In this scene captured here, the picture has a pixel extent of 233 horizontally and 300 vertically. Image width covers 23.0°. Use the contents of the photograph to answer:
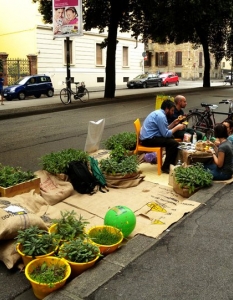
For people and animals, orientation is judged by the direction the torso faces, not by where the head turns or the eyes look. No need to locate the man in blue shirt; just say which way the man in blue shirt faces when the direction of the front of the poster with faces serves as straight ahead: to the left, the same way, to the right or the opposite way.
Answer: to the left

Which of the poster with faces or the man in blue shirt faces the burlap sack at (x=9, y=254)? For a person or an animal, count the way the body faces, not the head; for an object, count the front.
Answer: the poster with faces

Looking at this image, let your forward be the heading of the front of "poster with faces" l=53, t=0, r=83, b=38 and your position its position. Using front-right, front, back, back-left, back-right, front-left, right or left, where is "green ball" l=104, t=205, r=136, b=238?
front

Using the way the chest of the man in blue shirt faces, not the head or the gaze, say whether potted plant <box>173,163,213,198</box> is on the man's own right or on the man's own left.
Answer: on the man's own right

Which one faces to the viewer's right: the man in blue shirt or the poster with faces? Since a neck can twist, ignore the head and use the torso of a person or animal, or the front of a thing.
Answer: the man in blue shirt

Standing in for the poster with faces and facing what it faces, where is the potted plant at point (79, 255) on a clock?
The potted plant is roughly at 12 o'clock from the poster with faces.

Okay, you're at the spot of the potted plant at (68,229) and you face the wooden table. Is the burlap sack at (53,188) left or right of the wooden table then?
left

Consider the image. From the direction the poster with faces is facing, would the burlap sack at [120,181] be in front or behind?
in front

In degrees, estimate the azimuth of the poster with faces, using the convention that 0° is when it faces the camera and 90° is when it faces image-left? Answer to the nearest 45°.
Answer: approximately 0°

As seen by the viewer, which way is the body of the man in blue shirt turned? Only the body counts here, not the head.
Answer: to the viewer's right

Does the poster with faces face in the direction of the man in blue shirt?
yes

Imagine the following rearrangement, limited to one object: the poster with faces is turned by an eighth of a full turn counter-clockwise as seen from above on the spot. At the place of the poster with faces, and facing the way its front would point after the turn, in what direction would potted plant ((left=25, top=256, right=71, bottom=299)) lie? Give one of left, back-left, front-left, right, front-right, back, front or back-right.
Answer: front-right

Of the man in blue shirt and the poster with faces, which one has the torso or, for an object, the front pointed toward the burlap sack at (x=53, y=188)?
the poster with faces

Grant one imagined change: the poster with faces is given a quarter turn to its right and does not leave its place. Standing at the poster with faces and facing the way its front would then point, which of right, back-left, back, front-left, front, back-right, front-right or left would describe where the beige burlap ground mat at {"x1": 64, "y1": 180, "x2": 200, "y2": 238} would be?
left

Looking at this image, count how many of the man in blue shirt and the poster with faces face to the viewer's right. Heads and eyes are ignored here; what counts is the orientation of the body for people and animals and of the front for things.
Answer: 1
